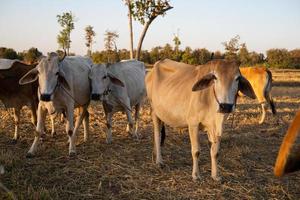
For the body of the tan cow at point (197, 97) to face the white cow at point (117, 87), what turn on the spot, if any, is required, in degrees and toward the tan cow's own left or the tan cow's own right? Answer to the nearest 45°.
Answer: approximately 180°

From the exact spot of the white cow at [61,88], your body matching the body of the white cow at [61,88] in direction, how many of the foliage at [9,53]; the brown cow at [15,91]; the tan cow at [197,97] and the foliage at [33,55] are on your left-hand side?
1

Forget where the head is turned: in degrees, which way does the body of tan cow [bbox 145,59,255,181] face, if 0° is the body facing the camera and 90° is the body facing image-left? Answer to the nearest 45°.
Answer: approximately 315°

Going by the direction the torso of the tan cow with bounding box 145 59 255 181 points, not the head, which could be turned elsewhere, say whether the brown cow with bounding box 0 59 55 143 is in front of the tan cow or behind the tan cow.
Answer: behind

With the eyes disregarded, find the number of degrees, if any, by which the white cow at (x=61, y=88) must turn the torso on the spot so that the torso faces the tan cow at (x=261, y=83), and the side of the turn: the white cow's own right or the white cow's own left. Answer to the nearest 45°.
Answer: approximately 180°

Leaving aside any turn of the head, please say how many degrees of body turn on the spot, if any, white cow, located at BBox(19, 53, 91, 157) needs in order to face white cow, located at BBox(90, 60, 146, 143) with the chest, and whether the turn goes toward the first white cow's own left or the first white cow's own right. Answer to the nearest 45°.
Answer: approximately 180°

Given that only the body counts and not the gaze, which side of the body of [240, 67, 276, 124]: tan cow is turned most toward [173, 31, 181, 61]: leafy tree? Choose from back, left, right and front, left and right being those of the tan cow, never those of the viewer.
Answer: right

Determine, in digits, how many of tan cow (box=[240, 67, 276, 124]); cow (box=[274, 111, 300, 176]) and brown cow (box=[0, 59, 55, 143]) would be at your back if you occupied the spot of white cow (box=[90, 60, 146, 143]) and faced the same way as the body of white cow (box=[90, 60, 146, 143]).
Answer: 1

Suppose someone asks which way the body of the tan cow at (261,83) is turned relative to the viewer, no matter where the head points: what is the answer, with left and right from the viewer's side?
facing to the left of the viewer

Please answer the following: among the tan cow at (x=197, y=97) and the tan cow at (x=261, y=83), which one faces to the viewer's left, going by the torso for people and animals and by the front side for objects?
the tan cow at (x=261, y=83)

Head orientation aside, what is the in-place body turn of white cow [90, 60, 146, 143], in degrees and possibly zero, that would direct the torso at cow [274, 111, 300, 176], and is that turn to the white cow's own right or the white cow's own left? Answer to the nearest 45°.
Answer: approximately 45° to the white cow's own left

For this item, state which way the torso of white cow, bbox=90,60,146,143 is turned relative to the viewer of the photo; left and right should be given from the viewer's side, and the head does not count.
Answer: facing the viewer and to the left of the viewer

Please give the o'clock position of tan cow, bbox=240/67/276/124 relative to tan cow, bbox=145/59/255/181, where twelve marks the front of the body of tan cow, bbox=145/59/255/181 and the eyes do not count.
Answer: tan cow, bbox=240/67/276/124 is roughly at 8 o'clock from tan cow, bbox=145/59/255/181.

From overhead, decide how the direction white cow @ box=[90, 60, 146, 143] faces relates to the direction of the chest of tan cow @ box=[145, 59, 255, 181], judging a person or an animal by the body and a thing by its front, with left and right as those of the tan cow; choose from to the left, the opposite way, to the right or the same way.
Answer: to the right

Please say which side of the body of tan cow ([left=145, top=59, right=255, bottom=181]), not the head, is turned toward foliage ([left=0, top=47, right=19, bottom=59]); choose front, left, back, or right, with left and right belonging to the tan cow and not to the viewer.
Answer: back
